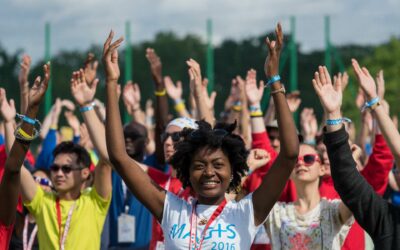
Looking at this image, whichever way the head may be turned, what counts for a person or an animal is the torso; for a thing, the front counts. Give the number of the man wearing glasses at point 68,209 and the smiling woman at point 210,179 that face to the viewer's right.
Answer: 0

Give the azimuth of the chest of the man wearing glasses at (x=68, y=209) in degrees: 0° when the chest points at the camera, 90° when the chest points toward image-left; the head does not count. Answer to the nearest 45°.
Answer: approximately 45°

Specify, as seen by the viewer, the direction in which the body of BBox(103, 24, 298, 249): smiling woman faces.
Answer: toward the camera

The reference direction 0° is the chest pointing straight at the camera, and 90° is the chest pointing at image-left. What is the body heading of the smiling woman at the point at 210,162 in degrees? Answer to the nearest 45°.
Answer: approximately 0°

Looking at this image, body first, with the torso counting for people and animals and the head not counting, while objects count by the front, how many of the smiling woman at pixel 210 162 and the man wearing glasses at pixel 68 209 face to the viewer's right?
0

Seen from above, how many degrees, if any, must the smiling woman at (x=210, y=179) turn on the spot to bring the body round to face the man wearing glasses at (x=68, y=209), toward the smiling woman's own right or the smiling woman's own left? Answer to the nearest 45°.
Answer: approximately 135° to the smiling woman's own right

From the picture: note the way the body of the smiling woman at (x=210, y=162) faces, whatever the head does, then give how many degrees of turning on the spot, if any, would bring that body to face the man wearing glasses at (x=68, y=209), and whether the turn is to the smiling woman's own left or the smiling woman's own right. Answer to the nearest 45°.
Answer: approximately 135° to the smiling woman's own right

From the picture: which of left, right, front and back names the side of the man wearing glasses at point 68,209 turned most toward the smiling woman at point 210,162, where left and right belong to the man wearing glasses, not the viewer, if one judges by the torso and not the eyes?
left

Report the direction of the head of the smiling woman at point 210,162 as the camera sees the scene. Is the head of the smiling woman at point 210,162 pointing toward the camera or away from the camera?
toward the camera
